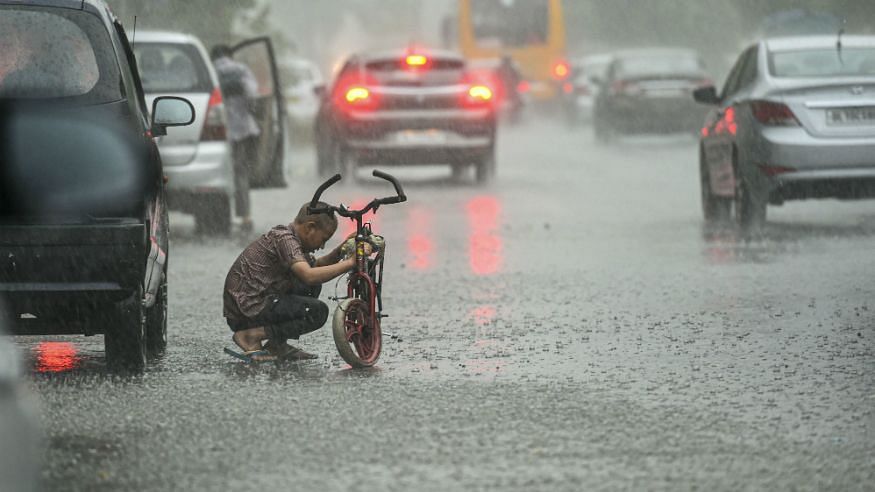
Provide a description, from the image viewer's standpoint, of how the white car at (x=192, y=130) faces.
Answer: facing away from the viewer

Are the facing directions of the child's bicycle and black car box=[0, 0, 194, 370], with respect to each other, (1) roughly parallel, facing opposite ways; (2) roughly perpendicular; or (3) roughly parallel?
roughly parallel, facing opposite ways

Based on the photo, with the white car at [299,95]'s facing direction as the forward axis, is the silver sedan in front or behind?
behind

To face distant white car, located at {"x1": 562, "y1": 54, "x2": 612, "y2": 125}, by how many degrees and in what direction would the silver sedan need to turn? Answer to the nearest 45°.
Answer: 0° — it already faces it

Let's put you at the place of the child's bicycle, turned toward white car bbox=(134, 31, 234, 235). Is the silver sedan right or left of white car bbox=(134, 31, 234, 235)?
right

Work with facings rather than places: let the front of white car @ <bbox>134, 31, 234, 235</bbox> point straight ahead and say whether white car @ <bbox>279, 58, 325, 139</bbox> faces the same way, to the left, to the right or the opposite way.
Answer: the same way

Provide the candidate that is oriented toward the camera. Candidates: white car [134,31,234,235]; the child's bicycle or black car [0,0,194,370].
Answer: the child's bicycle

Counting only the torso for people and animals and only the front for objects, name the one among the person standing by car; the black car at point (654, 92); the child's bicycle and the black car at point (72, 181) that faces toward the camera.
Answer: the child's bicycle

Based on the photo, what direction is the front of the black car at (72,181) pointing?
away from the camera

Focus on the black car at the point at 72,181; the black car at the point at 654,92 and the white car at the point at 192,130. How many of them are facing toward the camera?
0

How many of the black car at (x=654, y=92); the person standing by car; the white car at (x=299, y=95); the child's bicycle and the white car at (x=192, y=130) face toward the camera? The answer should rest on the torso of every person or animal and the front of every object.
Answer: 1

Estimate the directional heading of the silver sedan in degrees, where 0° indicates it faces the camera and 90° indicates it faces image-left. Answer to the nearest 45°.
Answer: approximately 180°

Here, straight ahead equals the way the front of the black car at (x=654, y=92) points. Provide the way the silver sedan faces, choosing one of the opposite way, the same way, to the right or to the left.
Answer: the same way

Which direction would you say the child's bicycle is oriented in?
toward the camera

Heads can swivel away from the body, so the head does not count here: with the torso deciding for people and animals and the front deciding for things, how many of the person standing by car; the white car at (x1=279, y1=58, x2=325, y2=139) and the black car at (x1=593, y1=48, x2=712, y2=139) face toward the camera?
0

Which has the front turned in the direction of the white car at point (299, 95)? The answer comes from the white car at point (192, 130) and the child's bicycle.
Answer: the white car at point (192, 130)

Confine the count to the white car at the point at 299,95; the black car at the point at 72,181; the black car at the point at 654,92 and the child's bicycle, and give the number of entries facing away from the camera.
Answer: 3

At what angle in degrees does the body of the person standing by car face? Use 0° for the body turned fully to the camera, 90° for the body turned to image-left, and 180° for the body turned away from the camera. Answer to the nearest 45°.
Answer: approximately 135°

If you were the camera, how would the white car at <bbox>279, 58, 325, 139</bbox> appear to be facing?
facing away from the viewer

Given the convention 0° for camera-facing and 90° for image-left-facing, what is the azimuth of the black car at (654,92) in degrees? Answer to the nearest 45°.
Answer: approximately 180°

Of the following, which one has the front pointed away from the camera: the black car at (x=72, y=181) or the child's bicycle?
the black car

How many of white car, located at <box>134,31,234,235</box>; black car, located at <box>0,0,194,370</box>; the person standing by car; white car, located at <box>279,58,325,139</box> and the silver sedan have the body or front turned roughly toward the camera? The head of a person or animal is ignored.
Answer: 0

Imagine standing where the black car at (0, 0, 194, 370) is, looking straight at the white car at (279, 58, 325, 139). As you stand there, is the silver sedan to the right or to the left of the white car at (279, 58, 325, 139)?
right
